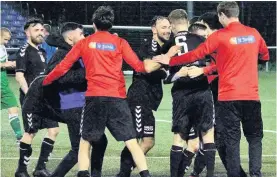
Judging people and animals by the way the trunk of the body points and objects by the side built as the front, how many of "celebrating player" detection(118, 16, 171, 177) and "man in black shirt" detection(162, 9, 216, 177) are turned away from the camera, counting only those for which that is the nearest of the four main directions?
1

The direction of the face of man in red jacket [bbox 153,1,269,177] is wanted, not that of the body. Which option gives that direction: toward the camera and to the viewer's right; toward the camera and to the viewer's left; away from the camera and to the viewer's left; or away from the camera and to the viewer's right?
away from the camera and to the viewer's left

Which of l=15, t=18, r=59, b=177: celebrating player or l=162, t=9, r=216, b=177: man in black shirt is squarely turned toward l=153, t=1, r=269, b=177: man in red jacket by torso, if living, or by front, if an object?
the celebrating player

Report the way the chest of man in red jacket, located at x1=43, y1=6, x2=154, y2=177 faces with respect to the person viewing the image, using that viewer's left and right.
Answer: facing away from the viewer

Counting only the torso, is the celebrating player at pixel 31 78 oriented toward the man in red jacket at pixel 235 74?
yes

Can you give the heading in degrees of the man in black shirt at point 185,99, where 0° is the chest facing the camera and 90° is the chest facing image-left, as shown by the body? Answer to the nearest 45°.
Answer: approximately 180°
